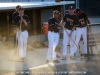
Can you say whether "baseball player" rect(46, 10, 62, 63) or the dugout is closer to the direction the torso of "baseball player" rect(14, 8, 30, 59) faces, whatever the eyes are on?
the baseball player

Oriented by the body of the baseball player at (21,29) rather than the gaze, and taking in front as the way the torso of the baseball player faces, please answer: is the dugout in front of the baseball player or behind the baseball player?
behind

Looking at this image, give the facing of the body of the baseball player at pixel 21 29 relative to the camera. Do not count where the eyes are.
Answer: toward the camera

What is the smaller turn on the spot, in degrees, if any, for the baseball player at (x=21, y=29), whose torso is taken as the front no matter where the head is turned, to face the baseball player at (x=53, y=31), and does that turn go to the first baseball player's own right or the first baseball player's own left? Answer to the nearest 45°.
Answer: approximately 90° to the first baseball player's own left

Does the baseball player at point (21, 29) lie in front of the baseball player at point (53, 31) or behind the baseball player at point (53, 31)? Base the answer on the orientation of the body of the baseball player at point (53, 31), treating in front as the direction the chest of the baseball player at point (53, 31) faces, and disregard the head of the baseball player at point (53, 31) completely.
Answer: behind

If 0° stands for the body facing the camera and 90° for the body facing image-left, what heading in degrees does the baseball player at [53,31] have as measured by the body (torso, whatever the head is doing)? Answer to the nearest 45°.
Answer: approximately 315°

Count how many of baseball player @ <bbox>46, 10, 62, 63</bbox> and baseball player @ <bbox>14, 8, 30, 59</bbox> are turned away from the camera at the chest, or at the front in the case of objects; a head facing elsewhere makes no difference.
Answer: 0
